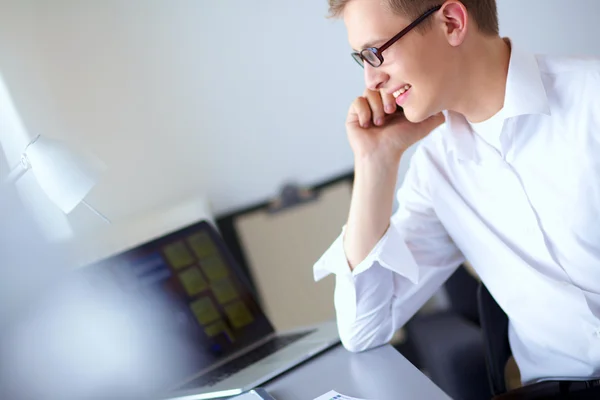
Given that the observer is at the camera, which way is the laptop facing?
facing the viewer and to the right of the viewer

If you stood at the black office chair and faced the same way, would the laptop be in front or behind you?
in front

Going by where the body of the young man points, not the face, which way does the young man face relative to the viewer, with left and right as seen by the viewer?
facing the viewer and to the left of the viewer

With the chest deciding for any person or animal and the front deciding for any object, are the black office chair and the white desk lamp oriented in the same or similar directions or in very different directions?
very different directions

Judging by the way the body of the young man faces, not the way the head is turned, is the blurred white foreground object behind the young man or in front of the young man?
in front

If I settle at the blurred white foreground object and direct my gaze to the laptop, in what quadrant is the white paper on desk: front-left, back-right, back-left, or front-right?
front-right

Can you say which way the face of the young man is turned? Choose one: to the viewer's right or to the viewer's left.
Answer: to the viewer's left
